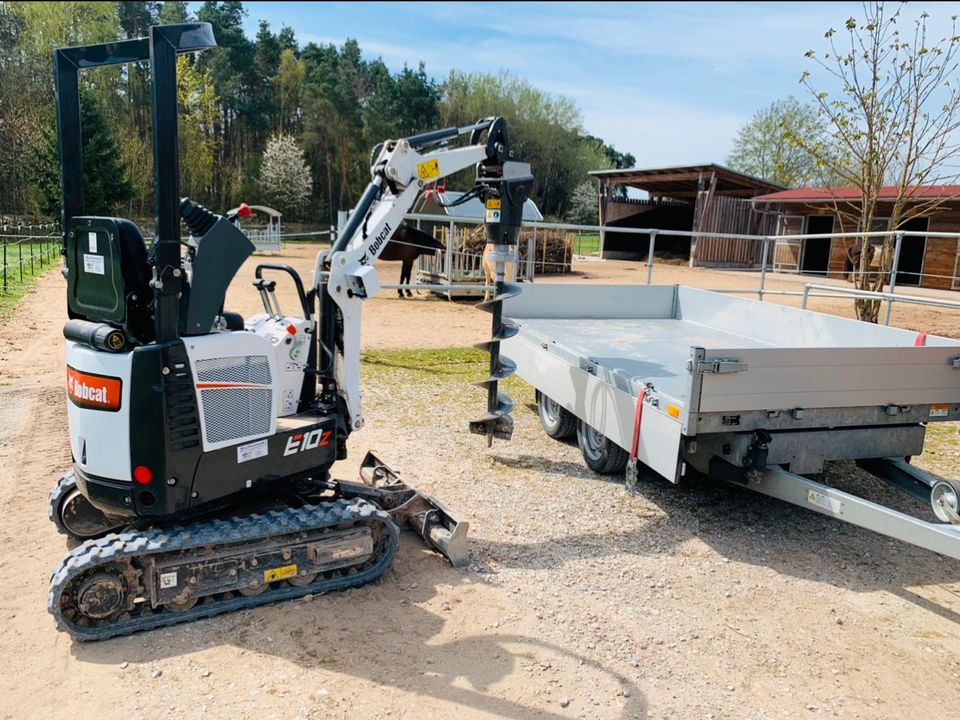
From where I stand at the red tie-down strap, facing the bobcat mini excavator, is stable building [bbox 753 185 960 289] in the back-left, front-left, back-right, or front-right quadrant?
back-right

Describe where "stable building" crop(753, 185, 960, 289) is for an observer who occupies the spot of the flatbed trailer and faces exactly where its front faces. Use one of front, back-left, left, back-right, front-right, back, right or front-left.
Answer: back-left

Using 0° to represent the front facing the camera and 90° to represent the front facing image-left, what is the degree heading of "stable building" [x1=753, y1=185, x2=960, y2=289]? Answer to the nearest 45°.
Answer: approximately 45°

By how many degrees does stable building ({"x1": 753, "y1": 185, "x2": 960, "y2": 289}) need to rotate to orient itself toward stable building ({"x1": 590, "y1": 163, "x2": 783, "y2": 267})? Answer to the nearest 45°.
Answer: approximately 90° to its right

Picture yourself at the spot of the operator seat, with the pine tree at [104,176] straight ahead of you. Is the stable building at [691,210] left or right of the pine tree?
right

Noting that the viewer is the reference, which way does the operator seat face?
facing away from the viewer and to the right of the viewer

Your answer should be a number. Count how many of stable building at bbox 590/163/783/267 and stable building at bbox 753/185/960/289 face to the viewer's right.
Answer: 0

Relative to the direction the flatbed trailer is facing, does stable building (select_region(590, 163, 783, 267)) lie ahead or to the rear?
to the rear

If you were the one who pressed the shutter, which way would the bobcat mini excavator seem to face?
facing away from the viewer and to the right of the viewer

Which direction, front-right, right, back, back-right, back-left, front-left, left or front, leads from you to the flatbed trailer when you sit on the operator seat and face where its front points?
front-right

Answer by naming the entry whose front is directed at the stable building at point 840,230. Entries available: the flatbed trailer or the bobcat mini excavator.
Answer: the bobcat mini excavator

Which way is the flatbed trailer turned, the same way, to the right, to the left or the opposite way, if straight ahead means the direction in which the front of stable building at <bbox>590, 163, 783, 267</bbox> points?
to the left
